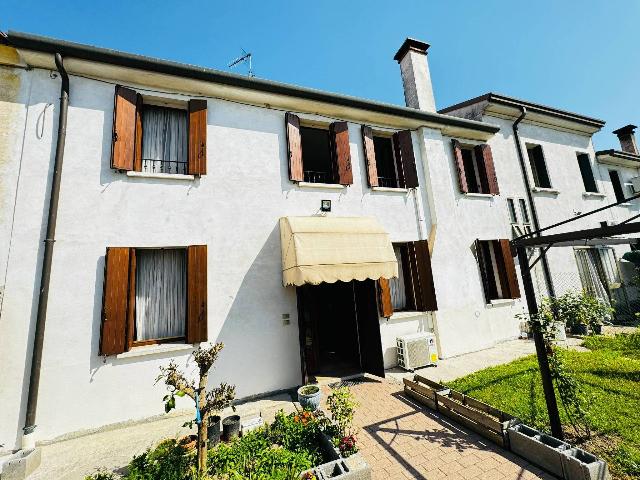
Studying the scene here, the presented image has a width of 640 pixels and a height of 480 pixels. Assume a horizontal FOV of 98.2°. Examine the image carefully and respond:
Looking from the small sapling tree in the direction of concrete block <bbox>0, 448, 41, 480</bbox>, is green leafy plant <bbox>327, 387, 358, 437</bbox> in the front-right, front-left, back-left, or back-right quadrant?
back-right

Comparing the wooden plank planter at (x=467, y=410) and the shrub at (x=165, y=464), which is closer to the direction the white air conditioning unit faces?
the wooden plank planter

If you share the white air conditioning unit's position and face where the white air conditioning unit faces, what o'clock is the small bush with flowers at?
The small bush with flowers is roughly at 2 o'clock from the white air conditioning unit.

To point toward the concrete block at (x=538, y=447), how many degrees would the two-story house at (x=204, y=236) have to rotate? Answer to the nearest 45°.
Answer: approximately 45° to its left

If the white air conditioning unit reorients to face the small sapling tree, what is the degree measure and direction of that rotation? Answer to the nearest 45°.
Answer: approximately 90° to its right

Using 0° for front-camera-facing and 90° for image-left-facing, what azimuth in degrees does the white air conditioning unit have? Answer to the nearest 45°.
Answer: approximately 315°

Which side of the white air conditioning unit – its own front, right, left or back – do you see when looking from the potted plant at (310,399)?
right
